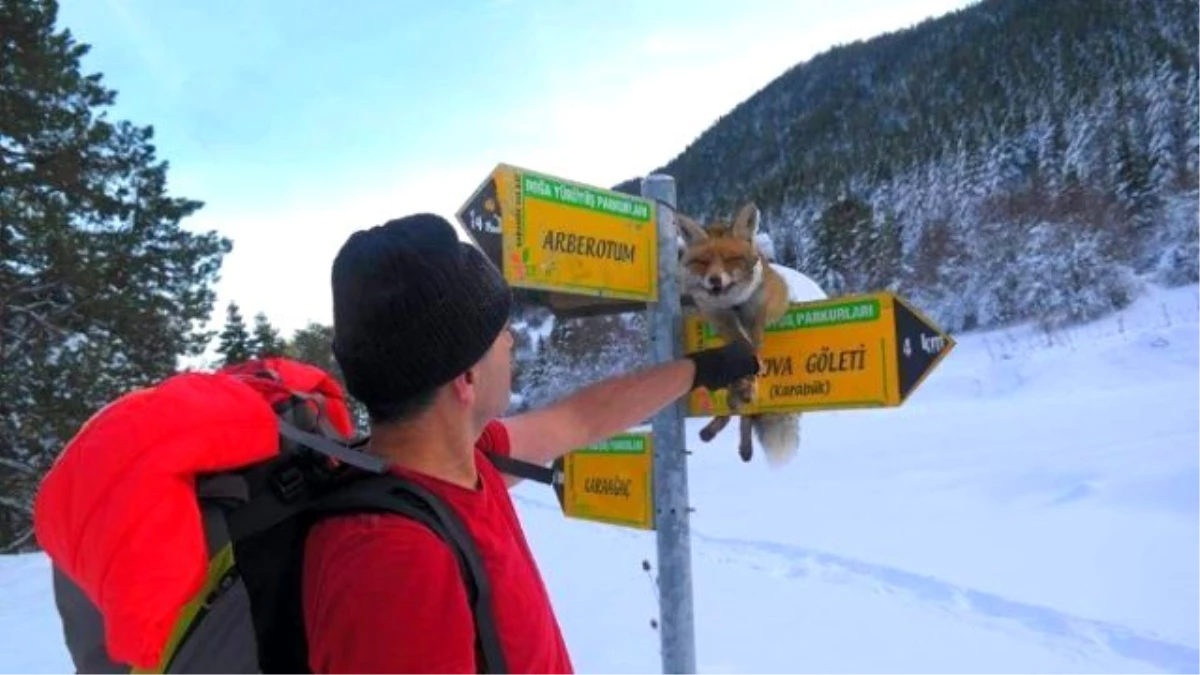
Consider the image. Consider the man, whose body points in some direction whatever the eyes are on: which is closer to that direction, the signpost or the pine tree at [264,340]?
the signpost

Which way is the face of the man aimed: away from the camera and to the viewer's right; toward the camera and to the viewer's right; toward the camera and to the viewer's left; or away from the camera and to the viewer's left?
away from the camera and to the viewer's right

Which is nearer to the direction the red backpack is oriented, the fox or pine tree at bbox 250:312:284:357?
the pine tree

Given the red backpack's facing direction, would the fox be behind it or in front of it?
behind

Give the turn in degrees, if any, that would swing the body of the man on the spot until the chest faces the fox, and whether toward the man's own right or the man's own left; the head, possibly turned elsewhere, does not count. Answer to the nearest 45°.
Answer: approximately 45° to the man's own left

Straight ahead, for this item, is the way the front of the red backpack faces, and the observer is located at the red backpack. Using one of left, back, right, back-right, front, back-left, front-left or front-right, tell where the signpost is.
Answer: back-right

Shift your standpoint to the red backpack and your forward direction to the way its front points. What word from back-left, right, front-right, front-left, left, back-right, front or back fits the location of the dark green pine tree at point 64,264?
right

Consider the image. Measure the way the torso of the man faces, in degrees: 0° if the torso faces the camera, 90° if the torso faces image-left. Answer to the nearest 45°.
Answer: approximately 270°

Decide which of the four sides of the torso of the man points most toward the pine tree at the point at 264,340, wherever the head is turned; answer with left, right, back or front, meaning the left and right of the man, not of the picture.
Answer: left

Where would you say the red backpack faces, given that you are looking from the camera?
facing to the left of the viewer
